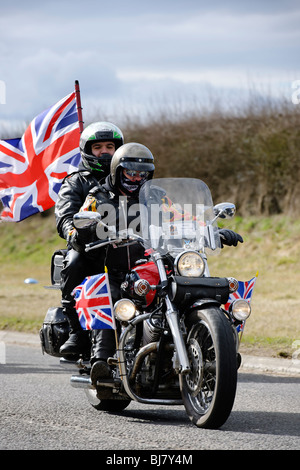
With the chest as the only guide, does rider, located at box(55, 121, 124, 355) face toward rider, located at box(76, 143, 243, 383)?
yes

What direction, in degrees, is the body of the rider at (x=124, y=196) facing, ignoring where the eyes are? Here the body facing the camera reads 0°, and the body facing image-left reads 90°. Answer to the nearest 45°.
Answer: approximately 315°

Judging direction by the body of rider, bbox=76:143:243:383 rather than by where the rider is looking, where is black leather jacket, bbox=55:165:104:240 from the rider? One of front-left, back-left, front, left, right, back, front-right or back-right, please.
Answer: back

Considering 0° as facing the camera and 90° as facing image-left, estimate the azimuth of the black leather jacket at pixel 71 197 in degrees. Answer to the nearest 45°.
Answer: approximately 315°
